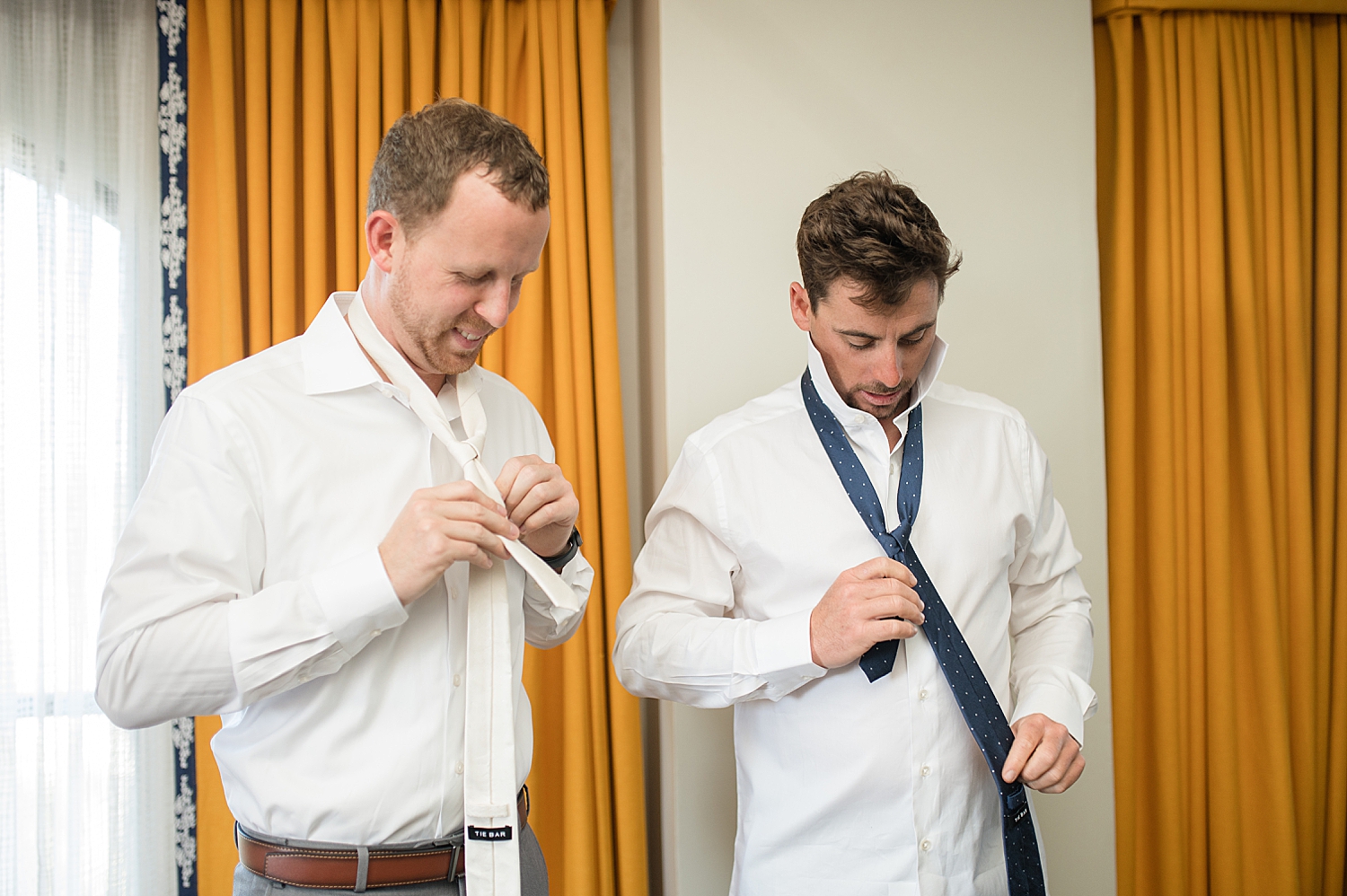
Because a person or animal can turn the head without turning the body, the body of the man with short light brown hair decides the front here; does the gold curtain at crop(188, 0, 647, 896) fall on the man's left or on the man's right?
on the man's left

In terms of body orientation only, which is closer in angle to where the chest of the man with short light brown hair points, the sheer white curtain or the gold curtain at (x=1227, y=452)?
the gold curtain

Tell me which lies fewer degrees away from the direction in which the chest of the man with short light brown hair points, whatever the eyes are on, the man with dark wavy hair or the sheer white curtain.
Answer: the man with dark wavy hair

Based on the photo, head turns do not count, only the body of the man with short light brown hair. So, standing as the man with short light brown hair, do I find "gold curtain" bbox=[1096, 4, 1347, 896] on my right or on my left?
on my left

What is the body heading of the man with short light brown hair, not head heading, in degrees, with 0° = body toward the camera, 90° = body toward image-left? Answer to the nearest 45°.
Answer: approximately 315°

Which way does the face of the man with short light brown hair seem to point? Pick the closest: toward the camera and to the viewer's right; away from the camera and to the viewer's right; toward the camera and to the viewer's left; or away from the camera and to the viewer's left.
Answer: toward the camera and to the viewer's right

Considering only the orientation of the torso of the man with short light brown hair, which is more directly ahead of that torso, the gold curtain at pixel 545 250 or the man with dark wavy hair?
the man with dark wavy hair

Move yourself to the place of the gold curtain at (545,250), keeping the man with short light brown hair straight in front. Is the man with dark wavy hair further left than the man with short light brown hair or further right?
left

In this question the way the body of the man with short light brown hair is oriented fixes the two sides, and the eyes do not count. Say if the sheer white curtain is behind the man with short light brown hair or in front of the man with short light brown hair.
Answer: behind
